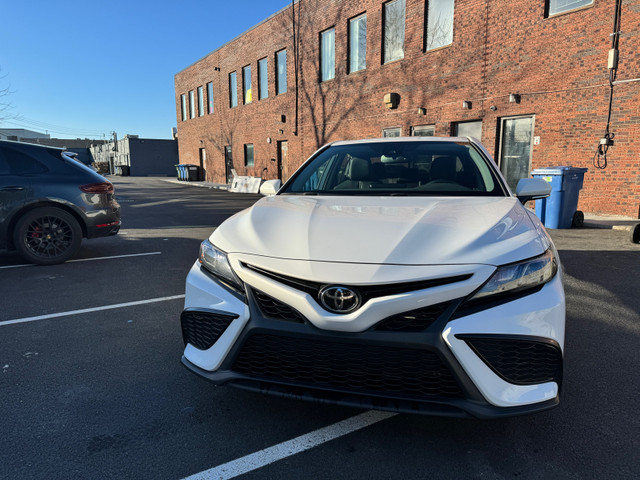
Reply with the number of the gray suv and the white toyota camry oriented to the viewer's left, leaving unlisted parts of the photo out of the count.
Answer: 1

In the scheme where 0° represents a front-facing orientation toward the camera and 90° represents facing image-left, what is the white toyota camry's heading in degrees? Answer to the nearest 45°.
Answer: approximately 0°

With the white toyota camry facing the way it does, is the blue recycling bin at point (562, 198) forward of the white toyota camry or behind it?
behind

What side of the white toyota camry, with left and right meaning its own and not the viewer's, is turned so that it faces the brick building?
back

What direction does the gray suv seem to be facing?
to the viewer's left
